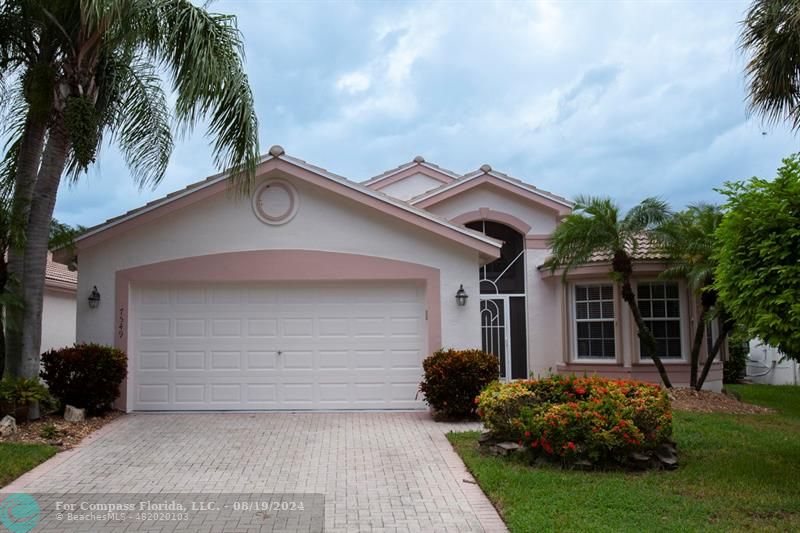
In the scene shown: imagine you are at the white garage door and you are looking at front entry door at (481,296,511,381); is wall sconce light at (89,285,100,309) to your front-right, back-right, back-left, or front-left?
back-left

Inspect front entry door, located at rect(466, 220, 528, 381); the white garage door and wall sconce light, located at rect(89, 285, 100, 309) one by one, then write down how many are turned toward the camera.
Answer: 3

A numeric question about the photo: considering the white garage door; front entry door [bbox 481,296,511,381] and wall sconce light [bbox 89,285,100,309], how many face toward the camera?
3

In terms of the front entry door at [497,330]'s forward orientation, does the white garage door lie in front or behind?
in front

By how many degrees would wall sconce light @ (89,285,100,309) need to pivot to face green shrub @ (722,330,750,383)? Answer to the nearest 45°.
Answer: approximately 90° to its left

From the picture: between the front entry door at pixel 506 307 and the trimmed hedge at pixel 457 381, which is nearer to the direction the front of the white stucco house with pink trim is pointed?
the trimmed hedge

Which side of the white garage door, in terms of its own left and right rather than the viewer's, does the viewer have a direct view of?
front

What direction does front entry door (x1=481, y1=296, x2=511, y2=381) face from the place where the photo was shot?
facing the viewer

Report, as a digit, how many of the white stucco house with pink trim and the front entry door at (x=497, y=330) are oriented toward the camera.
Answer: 2

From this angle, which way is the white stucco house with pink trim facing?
toward the camera

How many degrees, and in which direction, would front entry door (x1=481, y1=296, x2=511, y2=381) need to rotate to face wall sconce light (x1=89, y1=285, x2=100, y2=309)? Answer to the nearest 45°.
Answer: approximately 45° to its right
